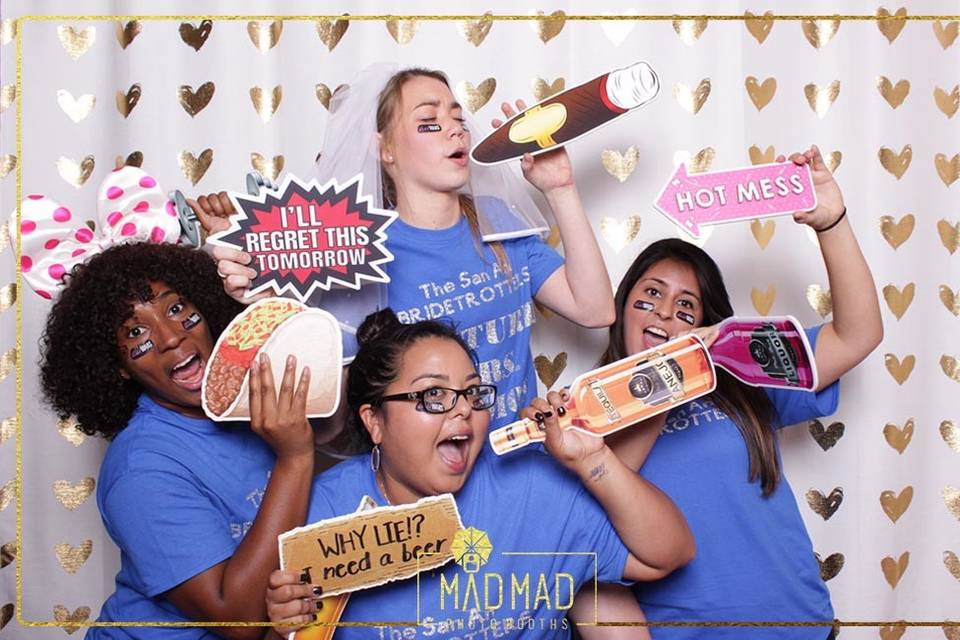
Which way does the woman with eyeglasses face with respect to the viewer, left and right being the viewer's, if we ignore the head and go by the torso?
facing the viewer

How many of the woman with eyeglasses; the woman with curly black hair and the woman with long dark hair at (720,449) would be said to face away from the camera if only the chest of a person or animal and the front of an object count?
0

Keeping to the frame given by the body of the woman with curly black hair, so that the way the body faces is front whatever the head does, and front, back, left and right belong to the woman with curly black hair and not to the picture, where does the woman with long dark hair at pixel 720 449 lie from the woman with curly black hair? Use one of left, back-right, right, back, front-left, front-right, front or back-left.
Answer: front-left

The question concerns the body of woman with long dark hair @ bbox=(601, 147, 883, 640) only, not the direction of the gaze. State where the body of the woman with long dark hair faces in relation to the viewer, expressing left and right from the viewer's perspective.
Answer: facing the viewer and to the left of the viewer

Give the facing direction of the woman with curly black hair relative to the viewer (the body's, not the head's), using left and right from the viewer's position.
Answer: facing the viewer and to the right of the viewer

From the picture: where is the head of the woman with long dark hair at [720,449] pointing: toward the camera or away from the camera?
toward the camera

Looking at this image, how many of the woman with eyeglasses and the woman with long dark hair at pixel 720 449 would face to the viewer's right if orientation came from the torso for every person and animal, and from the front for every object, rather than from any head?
0
